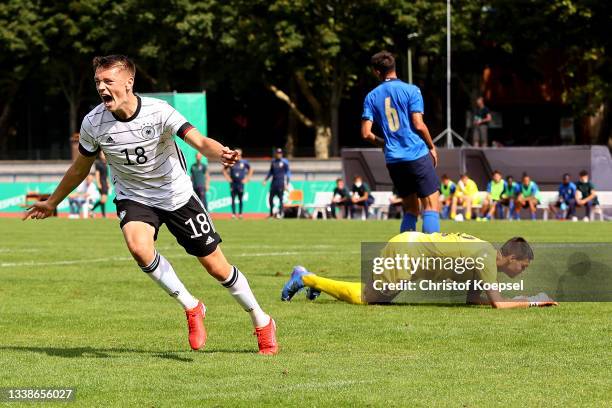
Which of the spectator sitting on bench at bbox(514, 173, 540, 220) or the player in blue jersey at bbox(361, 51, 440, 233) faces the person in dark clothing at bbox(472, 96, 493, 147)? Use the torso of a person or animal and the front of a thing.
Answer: the player in blue jersey

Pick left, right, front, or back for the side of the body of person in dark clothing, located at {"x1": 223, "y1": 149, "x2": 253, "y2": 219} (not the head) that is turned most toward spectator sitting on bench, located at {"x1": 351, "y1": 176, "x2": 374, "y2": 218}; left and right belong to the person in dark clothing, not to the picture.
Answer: left

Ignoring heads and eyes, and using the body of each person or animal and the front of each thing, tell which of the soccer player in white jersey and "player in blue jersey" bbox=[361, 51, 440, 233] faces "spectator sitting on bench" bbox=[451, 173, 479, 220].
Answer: the player in blue jersey

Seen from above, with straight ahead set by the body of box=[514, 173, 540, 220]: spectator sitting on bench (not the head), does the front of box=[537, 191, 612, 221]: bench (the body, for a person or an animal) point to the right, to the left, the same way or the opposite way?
the same way

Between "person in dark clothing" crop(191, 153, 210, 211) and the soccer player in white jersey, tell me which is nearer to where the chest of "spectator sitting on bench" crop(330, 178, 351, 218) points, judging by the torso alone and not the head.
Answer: the soccer player in white jersey

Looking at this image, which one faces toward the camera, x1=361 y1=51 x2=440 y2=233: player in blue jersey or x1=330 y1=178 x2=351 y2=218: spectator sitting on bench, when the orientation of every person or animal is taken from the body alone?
the spectator sitting on bench

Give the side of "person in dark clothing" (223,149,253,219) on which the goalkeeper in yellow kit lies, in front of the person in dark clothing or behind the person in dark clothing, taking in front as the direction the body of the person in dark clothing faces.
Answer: in front

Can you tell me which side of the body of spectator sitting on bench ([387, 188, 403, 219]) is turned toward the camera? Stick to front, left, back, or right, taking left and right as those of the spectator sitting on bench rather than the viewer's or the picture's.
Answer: front

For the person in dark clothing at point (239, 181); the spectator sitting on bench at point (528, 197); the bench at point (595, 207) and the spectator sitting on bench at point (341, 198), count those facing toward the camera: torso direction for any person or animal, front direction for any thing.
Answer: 4

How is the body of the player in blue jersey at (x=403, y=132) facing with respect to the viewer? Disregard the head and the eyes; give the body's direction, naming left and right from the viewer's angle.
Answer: facing away from the viewer

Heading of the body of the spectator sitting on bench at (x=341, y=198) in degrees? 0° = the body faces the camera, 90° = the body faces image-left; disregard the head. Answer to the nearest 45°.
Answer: approximately 0°

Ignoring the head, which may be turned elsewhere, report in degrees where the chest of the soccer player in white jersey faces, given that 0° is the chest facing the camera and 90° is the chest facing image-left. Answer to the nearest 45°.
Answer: approximately 45°

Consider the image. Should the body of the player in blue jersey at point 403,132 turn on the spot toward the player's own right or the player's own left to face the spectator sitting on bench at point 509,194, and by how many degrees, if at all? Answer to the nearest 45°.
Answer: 0° — they already face them

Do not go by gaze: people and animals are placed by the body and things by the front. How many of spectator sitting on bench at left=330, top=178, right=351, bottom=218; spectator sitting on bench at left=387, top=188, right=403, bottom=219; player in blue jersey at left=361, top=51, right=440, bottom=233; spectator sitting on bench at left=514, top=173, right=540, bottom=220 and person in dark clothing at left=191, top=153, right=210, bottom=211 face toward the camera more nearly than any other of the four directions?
4

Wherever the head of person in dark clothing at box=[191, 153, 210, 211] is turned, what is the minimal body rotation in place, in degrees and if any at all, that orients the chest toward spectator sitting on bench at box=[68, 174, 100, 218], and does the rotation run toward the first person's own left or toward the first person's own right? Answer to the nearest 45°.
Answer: approximately 135° to the first person's own right

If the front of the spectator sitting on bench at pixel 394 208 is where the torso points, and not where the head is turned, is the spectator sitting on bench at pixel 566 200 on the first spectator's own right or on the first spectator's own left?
on the first spectator's own left

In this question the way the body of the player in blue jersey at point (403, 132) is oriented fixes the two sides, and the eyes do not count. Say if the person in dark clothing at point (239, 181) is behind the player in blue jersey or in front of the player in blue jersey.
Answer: in front
